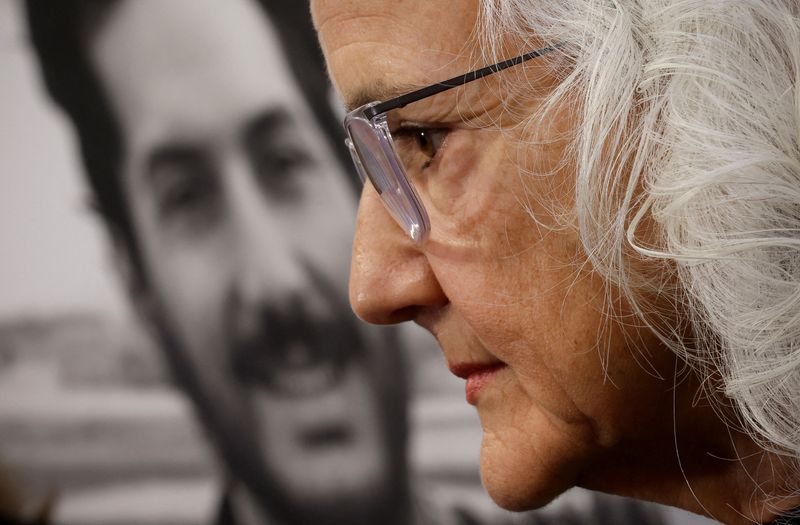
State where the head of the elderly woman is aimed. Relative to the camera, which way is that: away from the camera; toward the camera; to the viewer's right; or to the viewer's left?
to the viewer's left

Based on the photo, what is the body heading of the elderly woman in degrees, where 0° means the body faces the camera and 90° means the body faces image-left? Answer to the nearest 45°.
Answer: approximately 90°
